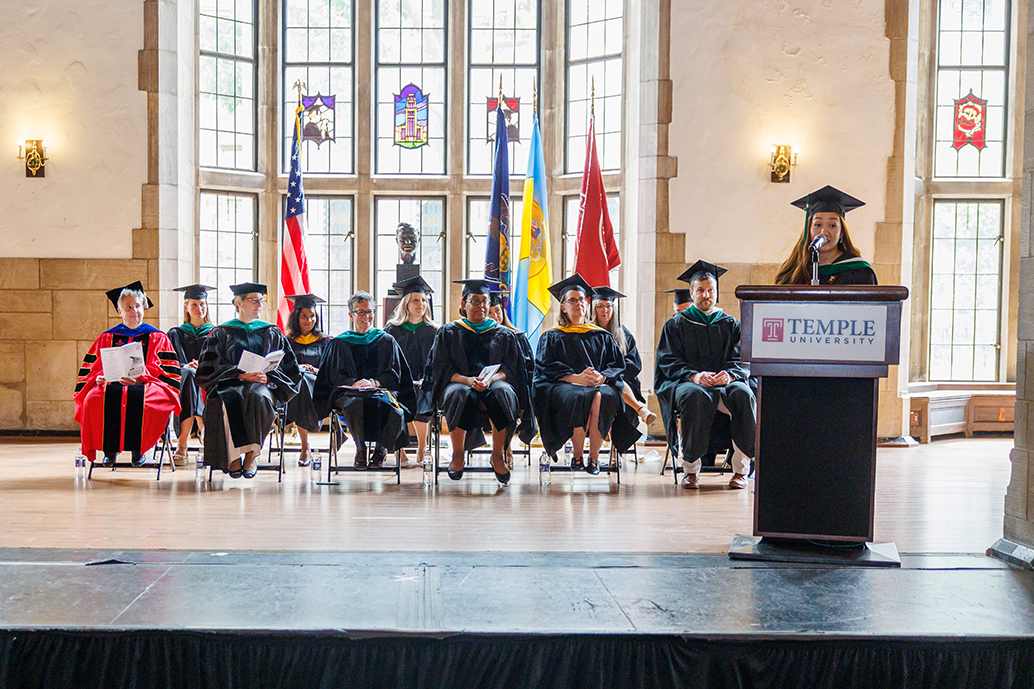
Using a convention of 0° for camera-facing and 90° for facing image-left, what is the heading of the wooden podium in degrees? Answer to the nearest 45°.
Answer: approximately 0°

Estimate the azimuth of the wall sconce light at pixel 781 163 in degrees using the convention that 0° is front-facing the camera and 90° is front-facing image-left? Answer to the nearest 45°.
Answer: approximately 0°

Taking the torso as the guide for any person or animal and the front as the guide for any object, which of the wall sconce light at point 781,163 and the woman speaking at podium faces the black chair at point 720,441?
the wall sconce light

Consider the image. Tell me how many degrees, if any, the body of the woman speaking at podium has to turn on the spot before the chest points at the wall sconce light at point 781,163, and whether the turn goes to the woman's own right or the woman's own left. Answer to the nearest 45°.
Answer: approximately 180°

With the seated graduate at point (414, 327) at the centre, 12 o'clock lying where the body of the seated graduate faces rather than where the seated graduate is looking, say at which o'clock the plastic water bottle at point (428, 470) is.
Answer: The plastic water bottle is roughly at 12 o'clock from the seated graduate.
